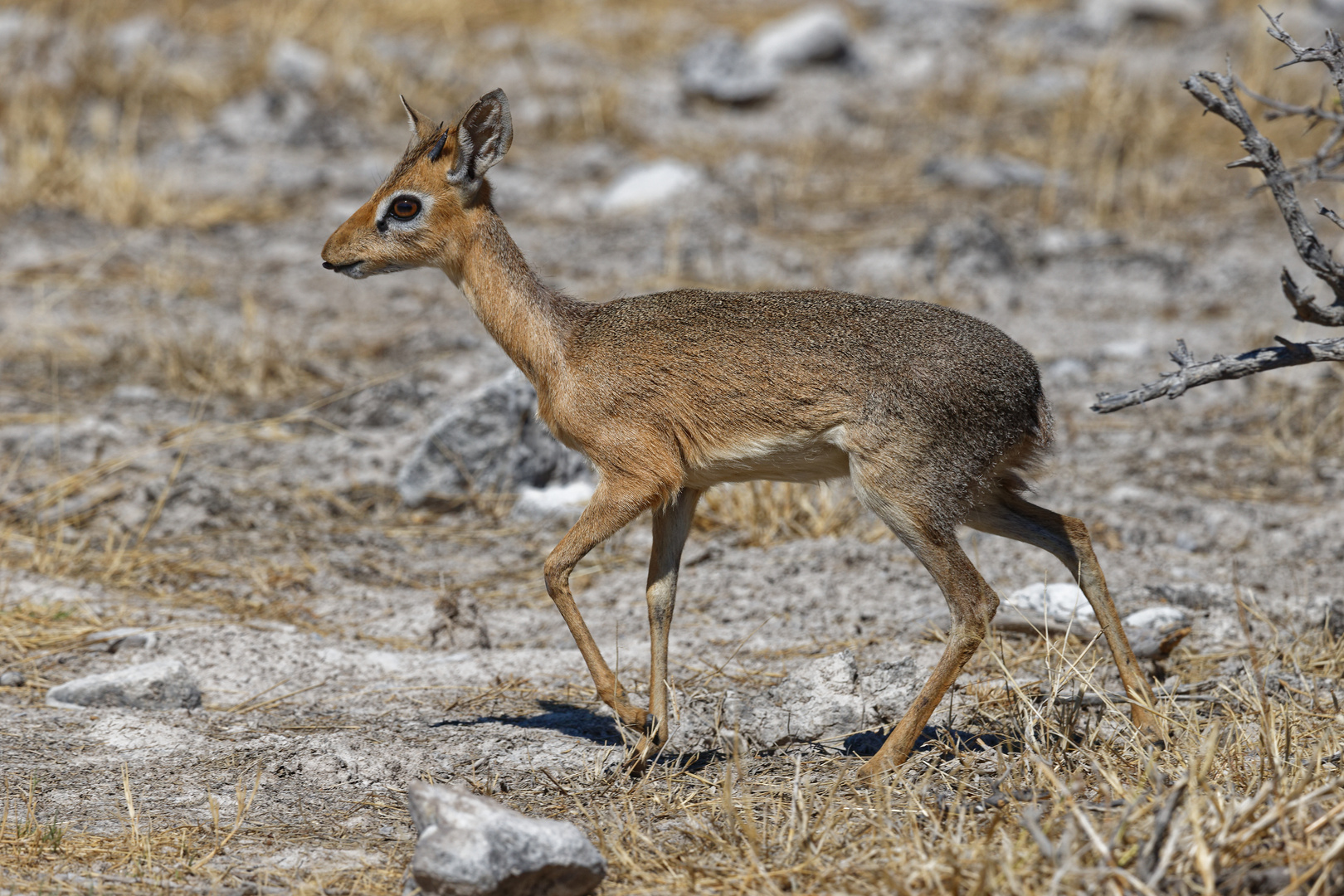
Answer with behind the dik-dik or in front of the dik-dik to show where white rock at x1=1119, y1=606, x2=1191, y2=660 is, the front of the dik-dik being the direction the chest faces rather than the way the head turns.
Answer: behind

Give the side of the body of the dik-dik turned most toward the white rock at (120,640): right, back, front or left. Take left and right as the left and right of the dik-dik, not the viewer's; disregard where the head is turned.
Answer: front

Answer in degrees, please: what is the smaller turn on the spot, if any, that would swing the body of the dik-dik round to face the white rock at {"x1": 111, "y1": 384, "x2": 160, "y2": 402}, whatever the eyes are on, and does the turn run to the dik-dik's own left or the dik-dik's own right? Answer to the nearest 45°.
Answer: approximately 45° to the dik-dik's own right

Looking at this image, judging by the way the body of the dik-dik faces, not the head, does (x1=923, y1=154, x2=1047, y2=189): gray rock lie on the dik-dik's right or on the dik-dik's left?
on the dik-dik's right

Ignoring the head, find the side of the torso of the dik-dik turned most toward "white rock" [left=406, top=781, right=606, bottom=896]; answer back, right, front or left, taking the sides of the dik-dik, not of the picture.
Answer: left

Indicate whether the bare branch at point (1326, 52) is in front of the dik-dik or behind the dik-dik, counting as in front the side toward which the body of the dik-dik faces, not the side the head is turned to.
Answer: behind

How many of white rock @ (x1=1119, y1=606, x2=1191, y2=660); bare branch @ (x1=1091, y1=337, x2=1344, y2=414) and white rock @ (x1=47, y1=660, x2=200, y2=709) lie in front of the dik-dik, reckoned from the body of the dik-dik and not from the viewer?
1

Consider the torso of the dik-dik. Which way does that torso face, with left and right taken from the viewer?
facing to the left of the viewer

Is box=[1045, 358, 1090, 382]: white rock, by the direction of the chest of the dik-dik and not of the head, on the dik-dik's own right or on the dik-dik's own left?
on the dik-dik's own right

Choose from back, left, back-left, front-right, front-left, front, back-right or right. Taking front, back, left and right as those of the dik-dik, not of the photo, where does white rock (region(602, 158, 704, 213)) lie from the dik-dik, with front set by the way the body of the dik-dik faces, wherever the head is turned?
right
